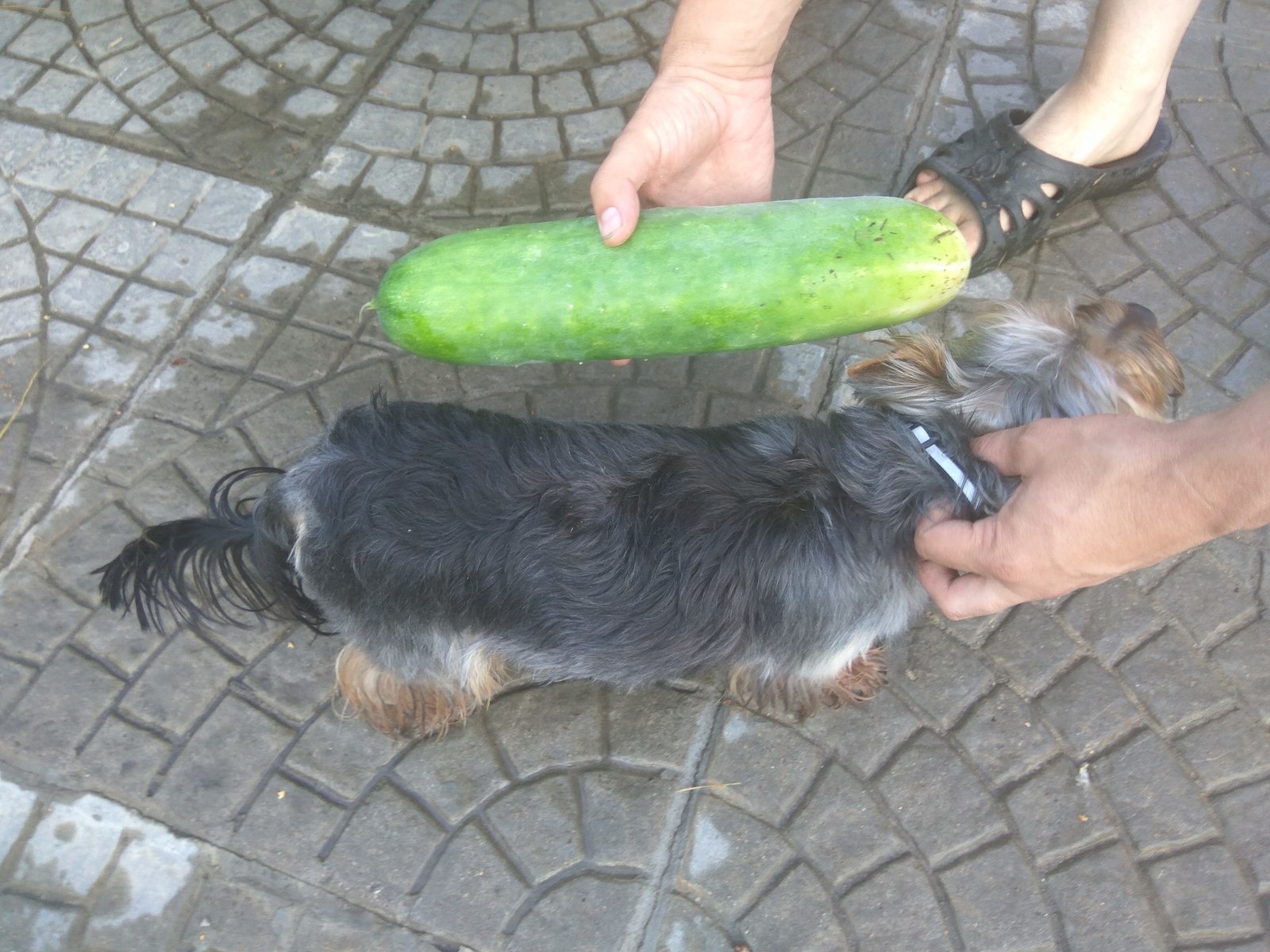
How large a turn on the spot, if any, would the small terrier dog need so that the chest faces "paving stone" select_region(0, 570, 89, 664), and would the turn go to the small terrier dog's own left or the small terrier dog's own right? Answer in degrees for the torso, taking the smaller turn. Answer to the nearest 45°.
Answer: approximately 180°

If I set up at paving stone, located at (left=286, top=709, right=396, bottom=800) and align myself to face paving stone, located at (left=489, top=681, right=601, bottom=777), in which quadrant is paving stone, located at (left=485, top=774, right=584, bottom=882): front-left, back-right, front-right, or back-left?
front-right

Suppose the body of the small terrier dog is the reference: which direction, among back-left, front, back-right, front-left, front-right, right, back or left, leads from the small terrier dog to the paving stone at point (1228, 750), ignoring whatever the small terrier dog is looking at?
front

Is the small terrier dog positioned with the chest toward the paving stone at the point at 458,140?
no

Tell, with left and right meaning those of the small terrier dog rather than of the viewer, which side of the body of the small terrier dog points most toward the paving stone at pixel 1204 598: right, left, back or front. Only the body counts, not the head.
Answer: front

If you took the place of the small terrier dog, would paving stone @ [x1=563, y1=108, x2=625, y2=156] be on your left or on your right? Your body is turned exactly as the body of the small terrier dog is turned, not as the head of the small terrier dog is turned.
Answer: on your left

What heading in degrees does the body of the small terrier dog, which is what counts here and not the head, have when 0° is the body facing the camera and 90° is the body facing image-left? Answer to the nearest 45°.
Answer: approximately 270°

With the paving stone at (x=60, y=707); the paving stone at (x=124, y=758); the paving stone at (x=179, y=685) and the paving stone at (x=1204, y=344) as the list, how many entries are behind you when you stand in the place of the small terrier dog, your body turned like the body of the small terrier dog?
3

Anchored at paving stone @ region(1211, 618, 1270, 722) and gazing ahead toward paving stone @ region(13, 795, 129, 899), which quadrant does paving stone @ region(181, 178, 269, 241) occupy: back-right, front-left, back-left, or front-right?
front-right

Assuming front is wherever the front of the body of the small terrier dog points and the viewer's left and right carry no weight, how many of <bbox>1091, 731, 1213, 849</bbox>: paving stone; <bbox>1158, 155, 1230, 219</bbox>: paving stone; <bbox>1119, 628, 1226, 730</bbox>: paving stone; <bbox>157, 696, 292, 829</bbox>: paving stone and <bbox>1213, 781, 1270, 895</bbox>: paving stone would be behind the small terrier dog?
1

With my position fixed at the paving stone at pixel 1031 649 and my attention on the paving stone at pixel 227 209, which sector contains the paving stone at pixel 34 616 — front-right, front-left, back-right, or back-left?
front-left

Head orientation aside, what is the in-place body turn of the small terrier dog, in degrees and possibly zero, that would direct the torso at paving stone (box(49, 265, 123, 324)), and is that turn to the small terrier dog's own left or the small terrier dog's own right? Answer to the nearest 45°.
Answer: approximately 135° to the small terrier dog's own left

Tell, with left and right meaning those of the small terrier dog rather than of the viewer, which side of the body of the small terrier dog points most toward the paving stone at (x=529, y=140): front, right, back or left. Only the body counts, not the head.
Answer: left
